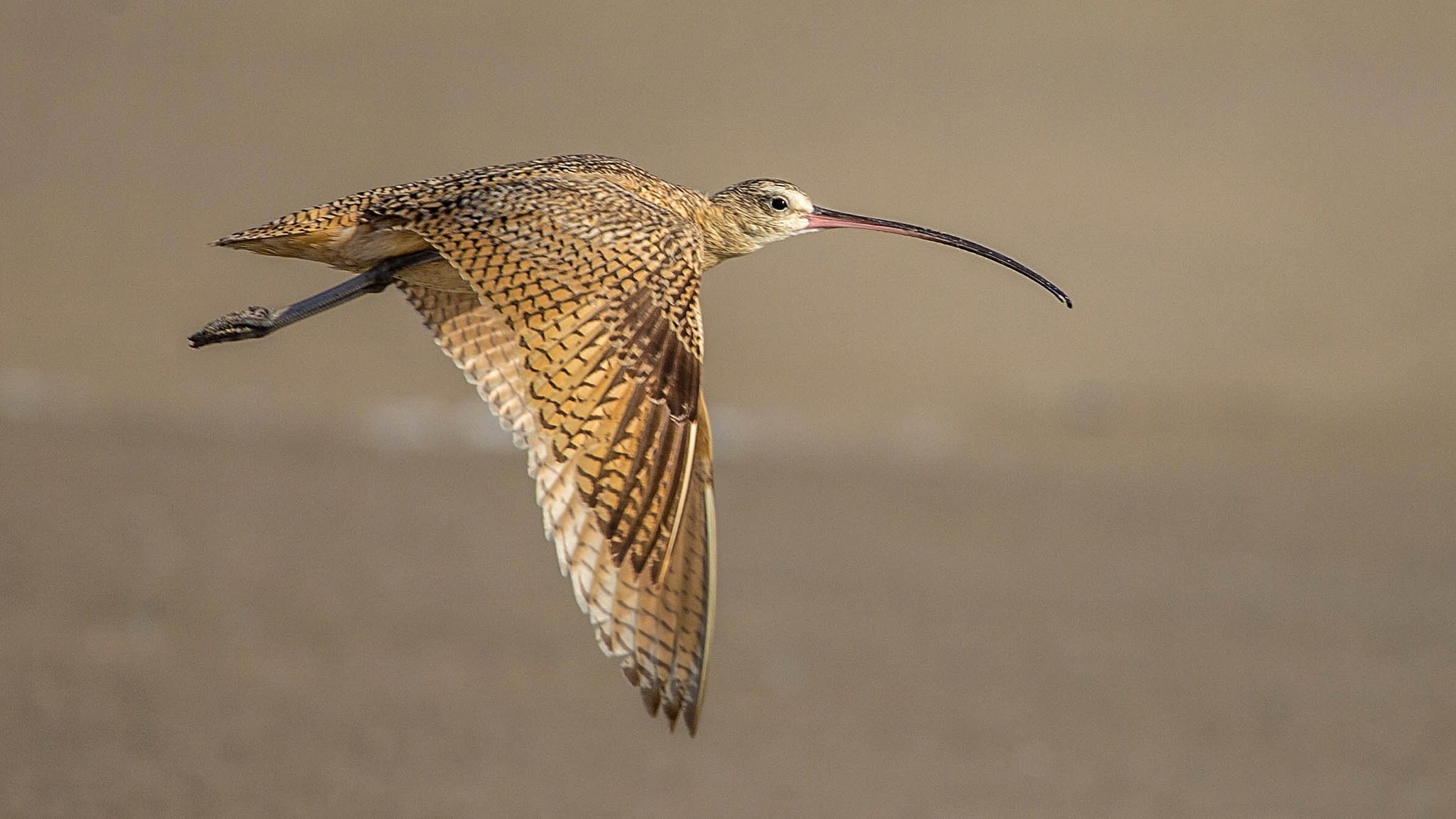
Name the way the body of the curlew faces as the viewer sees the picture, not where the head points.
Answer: to the viewer's right
